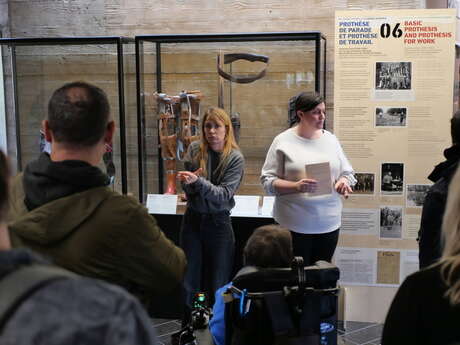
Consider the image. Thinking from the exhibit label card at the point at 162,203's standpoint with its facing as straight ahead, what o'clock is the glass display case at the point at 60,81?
The glass display case is roughly at 4 o'clock from the exhibit label card.

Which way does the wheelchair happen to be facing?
away from the camera

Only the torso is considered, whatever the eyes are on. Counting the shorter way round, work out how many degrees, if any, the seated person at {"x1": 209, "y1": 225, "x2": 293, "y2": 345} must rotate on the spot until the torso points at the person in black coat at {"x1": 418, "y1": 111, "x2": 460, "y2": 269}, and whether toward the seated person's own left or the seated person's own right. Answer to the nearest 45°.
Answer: approximately 45° to the seated person's own right

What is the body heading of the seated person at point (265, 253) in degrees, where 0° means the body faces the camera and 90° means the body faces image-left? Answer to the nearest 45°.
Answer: approximately 180°

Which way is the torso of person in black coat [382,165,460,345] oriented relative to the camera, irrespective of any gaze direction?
away from the camera

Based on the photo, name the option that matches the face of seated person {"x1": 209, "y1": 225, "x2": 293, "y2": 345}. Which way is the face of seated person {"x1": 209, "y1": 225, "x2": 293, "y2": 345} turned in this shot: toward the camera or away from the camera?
away from the camera
